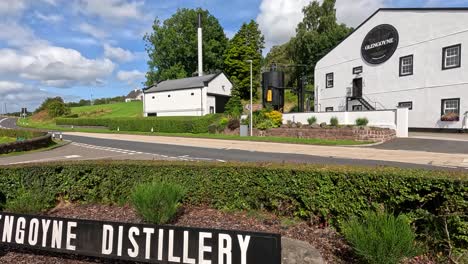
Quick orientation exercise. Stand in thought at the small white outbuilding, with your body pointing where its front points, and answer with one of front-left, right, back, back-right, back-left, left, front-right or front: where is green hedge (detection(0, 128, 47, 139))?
right

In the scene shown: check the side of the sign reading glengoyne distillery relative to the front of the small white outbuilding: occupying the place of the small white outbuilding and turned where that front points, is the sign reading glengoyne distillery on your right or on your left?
on your right

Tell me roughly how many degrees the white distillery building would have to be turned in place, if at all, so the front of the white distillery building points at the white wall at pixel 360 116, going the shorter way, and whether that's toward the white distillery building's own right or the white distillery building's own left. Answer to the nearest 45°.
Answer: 0° — it already faces it

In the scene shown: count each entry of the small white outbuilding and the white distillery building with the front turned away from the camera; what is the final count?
0

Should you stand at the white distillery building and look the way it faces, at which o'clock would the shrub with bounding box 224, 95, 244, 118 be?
The shrub is roughly at 2 o'clock from the white distillery building.

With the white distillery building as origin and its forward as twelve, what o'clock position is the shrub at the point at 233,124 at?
The shrub is roughly at 1 o'clock from the white distillery building.

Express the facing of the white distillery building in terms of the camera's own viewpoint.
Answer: facing the viewer and to the left of the viewer

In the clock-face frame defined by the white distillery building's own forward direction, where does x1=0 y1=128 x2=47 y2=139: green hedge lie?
The green hedge is roughly at 1 o'clock from the white distillery building.
